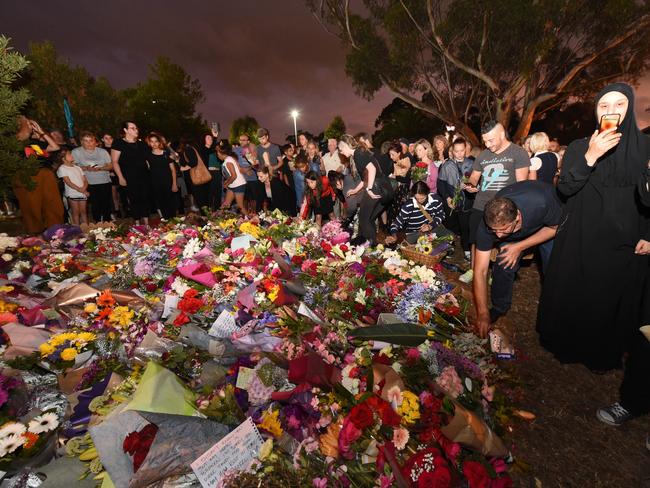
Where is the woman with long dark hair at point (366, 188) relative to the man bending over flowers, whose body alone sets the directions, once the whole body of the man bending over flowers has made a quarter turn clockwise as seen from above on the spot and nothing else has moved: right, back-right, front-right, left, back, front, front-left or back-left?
front

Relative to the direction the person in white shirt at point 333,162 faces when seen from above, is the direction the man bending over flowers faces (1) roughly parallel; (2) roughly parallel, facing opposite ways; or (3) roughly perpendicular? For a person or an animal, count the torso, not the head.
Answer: roughly perpendicular

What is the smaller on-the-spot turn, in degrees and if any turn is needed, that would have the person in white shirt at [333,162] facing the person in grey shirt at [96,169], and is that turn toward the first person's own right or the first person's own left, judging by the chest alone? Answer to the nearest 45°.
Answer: approximately 90° to the first person's own right

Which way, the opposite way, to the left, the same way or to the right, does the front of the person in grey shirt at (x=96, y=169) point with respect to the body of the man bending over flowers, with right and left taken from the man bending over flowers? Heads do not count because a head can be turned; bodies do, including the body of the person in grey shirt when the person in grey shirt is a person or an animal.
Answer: to the left

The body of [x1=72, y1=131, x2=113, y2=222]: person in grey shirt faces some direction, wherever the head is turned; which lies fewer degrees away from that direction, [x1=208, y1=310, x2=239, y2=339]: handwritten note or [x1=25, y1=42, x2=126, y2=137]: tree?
the handwritten note

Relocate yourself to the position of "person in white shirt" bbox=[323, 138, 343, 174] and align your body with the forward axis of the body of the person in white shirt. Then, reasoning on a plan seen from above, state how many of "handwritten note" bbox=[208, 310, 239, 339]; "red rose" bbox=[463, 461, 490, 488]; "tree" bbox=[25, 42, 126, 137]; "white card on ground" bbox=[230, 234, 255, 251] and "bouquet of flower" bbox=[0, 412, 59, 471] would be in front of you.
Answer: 4

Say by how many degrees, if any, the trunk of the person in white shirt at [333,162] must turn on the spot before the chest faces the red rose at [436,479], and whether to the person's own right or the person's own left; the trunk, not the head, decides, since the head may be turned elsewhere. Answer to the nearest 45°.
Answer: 0° — they already face it

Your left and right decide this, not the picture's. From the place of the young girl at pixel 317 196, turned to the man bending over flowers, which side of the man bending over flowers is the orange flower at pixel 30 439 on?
right
